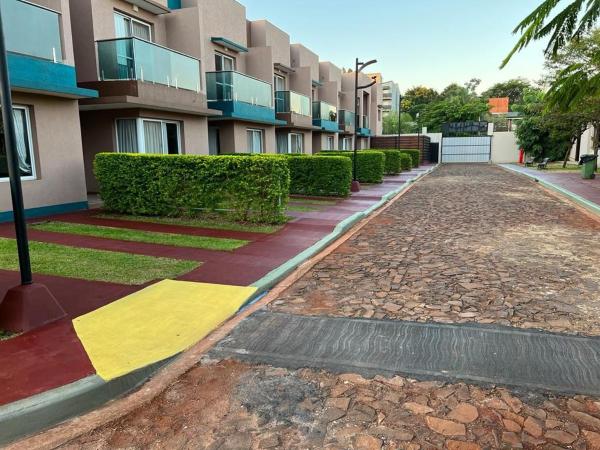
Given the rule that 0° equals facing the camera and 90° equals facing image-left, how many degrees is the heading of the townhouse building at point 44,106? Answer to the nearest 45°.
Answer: approximately 315°

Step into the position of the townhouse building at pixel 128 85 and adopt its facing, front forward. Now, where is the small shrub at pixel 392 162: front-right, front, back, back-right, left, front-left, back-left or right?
left

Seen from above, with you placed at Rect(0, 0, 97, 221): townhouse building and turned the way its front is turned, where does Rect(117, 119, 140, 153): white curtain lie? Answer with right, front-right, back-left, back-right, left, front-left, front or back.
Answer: left

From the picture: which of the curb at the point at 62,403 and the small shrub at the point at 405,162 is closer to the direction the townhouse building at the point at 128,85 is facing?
the curb

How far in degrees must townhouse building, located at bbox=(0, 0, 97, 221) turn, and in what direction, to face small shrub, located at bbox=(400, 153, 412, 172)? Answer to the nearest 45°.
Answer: approximately 90° to its left

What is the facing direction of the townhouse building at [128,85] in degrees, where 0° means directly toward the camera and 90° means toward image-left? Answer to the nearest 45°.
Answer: approximately 315°

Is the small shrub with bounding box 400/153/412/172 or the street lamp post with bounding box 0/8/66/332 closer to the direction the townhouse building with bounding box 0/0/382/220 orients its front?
the street lamp post

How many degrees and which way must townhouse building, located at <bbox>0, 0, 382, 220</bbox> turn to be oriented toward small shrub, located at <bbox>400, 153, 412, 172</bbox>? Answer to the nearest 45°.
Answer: approximately 90° to its left

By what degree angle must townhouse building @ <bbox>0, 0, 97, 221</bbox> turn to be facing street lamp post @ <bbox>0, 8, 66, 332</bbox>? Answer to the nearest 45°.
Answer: approximately 45° to its right

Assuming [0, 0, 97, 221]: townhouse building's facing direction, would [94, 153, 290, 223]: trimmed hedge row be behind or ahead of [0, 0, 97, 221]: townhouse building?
ahead

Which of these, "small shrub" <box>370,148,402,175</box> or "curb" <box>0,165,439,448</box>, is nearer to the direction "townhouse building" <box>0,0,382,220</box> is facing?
the curb

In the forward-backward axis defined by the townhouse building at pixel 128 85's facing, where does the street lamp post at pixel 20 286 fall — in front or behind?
in front

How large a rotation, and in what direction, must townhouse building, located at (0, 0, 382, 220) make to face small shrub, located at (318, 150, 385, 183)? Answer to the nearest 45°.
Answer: approximately 90° to its left
